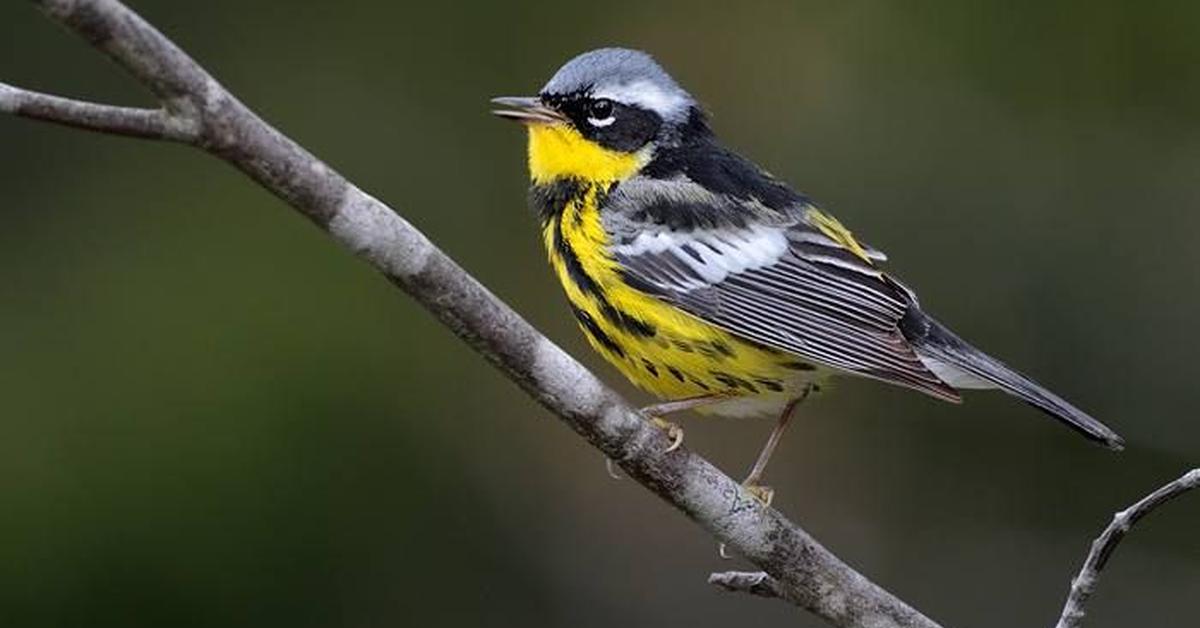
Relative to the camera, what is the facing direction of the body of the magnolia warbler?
to the viewer's left
